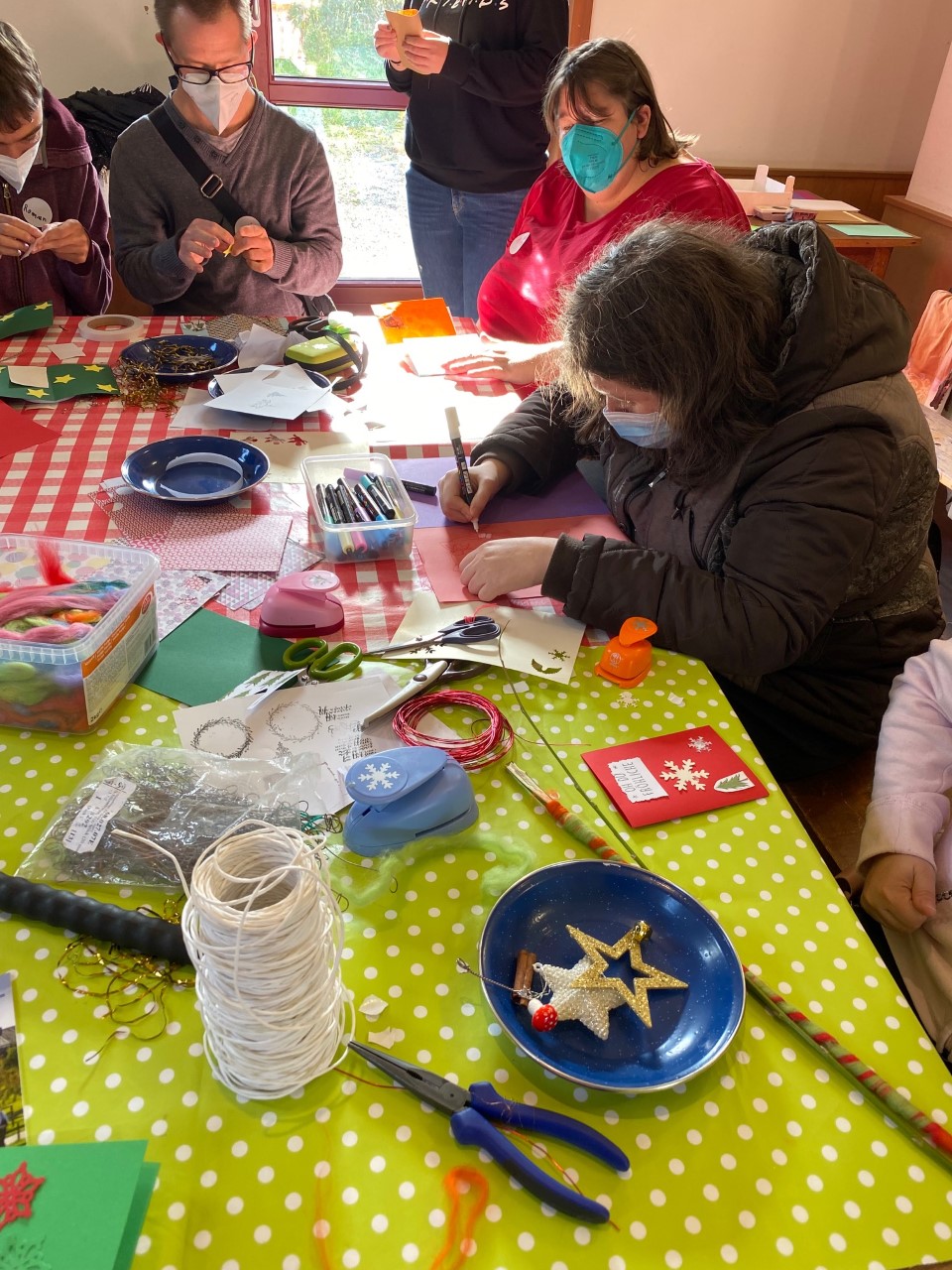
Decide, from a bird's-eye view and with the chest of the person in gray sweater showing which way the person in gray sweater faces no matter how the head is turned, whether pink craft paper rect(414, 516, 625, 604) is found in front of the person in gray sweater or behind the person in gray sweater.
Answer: in front

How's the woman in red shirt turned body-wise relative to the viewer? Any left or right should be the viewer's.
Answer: facing the viewer and to the left of the viewer

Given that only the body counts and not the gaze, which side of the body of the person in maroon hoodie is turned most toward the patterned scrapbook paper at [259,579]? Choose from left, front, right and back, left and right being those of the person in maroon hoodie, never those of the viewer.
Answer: front

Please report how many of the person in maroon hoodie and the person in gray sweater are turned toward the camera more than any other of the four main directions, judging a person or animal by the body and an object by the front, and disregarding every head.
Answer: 2

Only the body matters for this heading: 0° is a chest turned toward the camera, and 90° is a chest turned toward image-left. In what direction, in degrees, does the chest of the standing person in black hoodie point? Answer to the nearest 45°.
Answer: approximately 45°

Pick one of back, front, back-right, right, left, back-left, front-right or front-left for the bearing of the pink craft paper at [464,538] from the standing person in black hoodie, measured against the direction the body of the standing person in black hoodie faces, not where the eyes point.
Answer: front-left

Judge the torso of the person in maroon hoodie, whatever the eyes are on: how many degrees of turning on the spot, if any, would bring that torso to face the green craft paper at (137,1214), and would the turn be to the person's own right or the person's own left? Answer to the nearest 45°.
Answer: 0° — they already face it

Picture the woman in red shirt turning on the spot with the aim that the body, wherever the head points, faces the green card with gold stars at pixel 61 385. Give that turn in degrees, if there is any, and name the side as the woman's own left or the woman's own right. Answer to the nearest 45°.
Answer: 0° — they already face it

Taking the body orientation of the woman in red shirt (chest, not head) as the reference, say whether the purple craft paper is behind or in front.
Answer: in front

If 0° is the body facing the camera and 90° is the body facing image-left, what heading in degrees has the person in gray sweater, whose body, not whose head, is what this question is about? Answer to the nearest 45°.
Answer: approximately 0°
